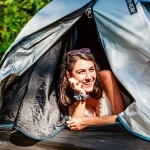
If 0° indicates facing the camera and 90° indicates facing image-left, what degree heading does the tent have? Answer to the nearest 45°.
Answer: approximately 0°
